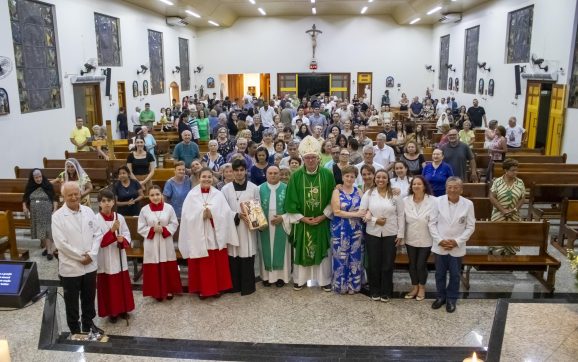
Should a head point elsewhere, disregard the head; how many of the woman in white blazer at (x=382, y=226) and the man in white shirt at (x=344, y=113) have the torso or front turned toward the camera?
2

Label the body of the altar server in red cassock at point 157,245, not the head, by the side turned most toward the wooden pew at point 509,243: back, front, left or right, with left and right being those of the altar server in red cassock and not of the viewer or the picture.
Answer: left

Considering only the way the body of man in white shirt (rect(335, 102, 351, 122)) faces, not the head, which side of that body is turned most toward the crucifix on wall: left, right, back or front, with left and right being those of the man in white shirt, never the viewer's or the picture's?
back

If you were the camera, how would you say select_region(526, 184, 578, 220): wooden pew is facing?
facing the viewer

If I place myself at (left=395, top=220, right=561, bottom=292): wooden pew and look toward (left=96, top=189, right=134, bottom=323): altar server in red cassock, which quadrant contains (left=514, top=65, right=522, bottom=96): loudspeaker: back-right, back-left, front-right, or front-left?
back-right

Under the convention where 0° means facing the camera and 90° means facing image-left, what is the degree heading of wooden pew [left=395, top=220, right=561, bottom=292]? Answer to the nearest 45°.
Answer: approximately 0°

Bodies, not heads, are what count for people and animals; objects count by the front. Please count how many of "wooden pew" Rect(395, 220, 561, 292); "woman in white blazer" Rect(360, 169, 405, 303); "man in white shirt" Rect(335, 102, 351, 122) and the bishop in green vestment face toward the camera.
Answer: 4

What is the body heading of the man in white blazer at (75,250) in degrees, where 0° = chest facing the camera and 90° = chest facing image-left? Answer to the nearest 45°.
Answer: approximately 315°

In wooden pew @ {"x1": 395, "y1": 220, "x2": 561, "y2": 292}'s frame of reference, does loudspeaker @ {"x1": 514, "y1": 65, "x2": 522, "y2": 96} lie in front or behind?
behind

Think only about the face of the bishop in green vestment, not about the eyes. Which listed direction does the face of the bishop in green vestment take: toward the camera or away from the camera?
toward the camera

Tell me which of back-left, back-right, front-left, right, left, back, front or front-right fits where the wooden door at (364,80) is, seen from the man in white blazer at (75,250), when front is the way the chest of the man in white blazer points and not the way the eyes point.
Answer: left

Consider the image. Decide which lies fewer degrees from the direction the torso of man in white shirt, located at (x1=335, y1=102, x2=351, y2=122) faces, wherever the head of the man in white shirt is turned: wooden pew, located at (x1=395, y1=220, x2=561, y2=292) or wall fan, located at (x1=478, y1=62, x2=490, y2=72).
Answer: the wooden pew

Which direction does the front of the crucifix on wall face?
toward the camera

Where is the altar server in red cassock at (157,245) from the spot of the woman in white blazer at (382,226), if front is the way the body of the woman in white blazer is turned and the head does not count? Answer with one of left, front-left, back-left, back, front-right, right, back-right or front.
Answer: right

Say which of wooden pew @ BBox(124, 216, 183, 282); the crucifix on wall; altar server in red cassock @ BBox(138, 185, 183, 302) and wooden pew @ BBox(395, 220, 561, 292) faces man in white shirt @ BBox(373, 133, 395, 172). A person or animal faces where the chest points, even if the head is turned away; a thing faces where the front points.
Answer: the crucifix on wall
